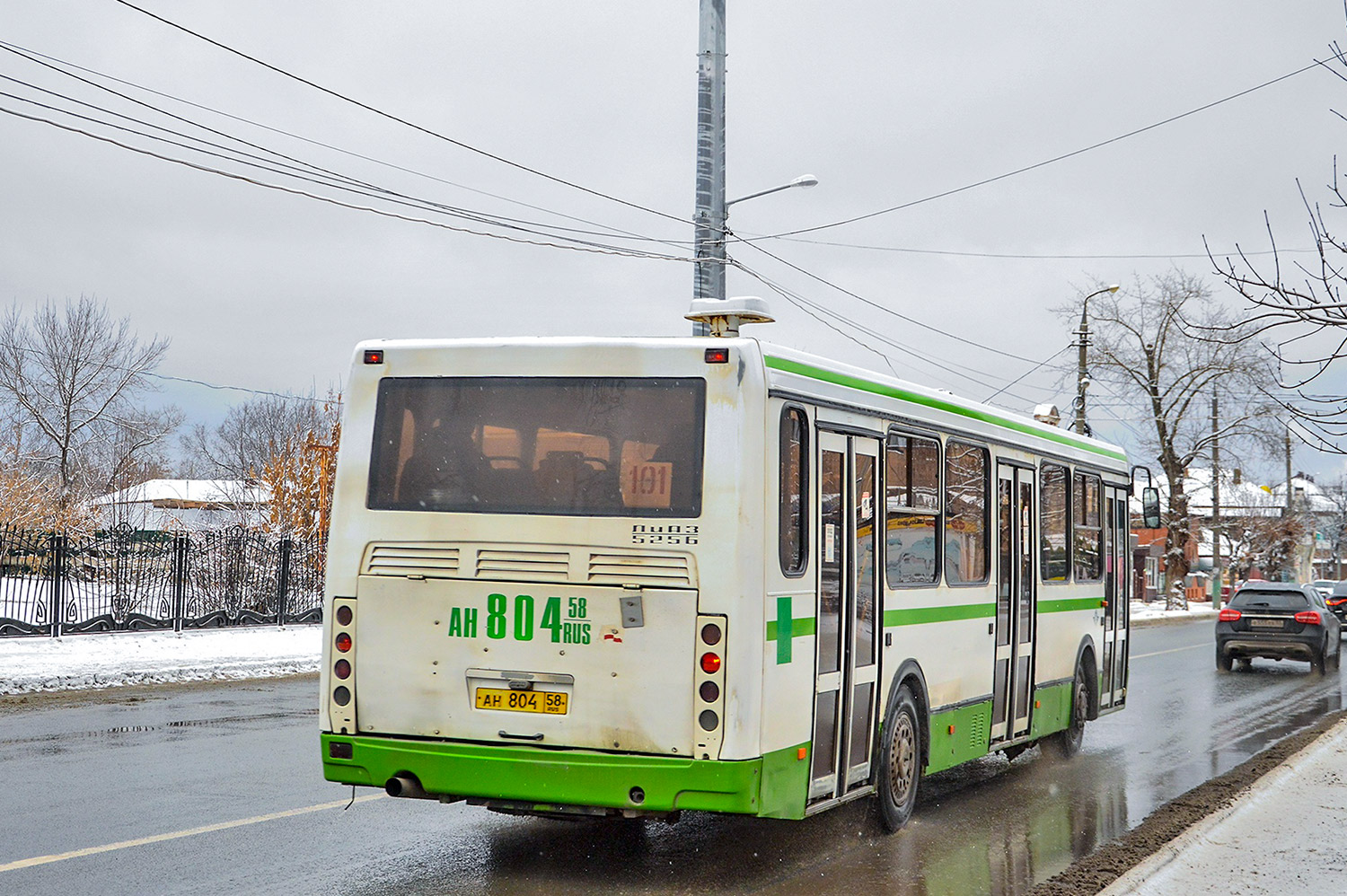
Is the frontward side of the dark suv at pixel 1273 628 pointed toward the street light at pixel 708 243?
no

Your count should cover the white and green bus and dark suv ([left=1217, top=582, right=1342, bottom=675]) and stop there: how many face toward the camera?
0

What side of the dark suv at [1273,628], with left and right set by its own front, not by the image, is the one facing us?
back

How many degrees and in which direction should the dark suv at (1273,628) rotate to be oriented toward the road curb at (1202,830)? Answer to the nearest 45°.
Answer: approximately 180°

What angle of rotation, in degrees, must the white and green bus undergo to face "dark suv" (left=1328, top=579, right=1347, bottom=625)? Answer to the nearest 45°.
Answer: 0° — it already faces it

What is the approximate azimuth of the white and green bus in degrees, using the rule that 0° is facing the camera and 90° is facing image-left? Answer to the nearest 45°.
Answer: approximately 225°

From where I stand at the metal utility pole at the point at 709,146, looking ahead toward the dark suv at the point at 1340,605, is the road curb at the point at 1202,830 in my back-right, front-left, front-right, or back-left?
back-right

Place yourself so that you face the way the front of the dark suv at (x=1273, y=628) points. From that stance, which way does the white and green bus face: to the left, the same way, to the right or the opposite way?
the same way

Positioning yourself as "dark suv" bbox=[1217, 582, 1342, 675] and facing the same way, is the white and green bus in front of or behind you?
behind

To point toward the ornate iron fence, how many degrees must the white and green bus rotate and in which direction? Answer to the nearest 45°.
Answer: approximately 90° to its left

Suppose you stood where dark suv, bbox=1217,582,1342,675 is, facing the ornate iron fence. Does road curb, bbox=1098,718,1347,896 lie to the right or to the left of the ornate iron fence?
left

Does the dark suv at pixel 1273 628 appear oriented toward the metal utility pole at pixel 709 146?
no
